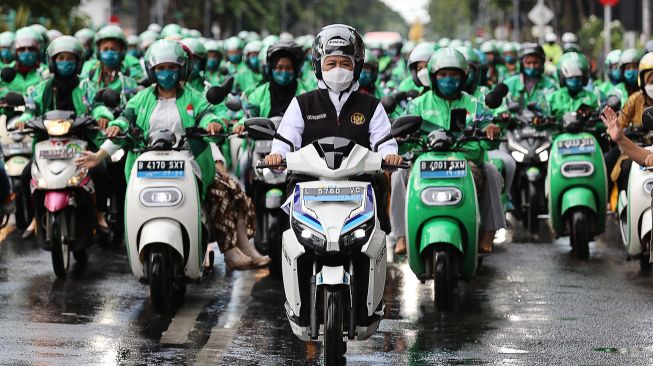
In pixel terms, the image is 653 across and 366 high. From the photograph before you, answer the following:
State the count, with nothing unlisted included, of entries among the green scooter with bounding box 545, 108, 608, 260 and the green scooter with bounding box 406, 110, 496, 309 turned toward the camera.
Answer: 2

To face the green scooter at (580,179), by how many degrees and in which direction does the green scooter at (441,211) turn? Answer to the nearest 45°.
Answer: approximately 135° to its left

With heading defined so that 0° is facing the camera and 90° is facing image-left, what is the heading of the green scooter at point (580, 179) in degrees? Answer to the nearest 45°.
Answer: approximately 0°

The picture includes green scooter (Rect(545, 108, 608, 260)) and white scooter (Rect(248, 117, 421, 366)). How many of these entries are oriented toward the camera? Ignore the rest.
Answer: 2

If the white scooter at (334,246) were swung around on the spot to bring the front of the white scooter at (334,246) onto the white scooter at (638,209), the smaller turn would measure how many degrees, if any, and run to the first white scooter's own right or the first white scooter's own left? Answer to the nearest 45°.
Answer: approximately 135° to the first white scooter's own left

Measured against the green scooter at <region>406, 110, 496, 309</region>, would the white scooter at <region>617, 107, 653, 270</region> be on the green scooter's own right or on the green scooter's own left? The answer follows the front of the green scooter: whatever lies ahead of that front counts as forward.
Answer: on the green scooter's own left
